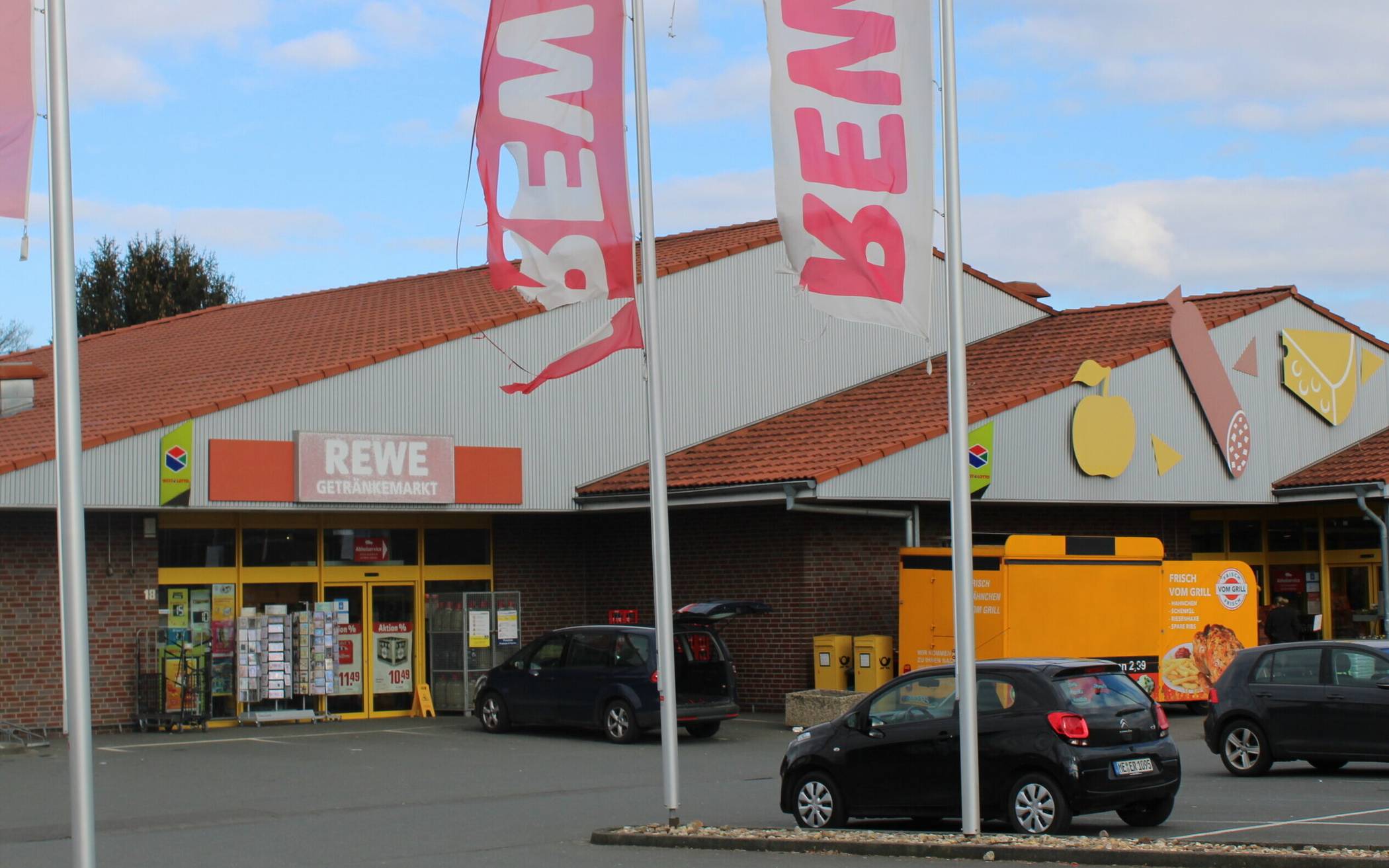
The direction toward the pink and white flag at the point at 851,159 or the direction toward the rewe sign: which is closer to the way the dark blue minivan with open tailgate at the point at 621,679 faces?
the rewe sign

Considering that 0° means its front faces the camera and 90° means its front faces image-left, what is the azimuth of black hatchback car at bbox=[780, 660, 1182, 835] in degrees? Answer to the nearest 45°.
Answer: approximately 135°

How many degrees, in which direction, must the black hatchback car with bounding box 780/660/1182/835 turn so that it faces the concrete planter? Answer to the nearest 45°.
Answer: approximately 45° to its right

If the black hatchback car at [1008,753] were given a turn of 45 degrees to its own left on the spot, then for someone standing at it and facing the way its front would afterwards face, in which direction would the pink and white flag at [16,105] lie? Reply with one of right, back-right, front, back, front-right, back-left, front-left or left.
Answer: front-left

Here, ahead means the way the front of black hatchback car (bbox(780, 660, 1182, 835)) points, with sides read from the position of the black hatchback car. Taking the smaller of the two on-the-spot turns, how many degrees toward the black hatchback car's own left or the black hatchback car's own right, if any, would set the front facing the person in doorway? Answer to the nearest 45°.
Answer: approximately 45° to the black hatchback car's own right

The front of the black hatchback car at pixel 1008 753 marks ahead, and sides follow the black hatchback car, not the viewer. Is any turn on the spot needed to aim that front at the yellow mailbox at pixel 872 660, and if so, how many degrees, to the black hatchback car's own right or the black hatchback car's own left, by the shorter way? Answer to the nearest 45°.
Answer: approximately 45° to the black hatchback car's own right

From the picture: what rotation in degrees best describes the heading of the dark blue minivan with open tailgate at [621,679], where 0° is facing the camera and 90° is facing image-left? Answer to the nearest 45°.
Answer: approximately 135°
